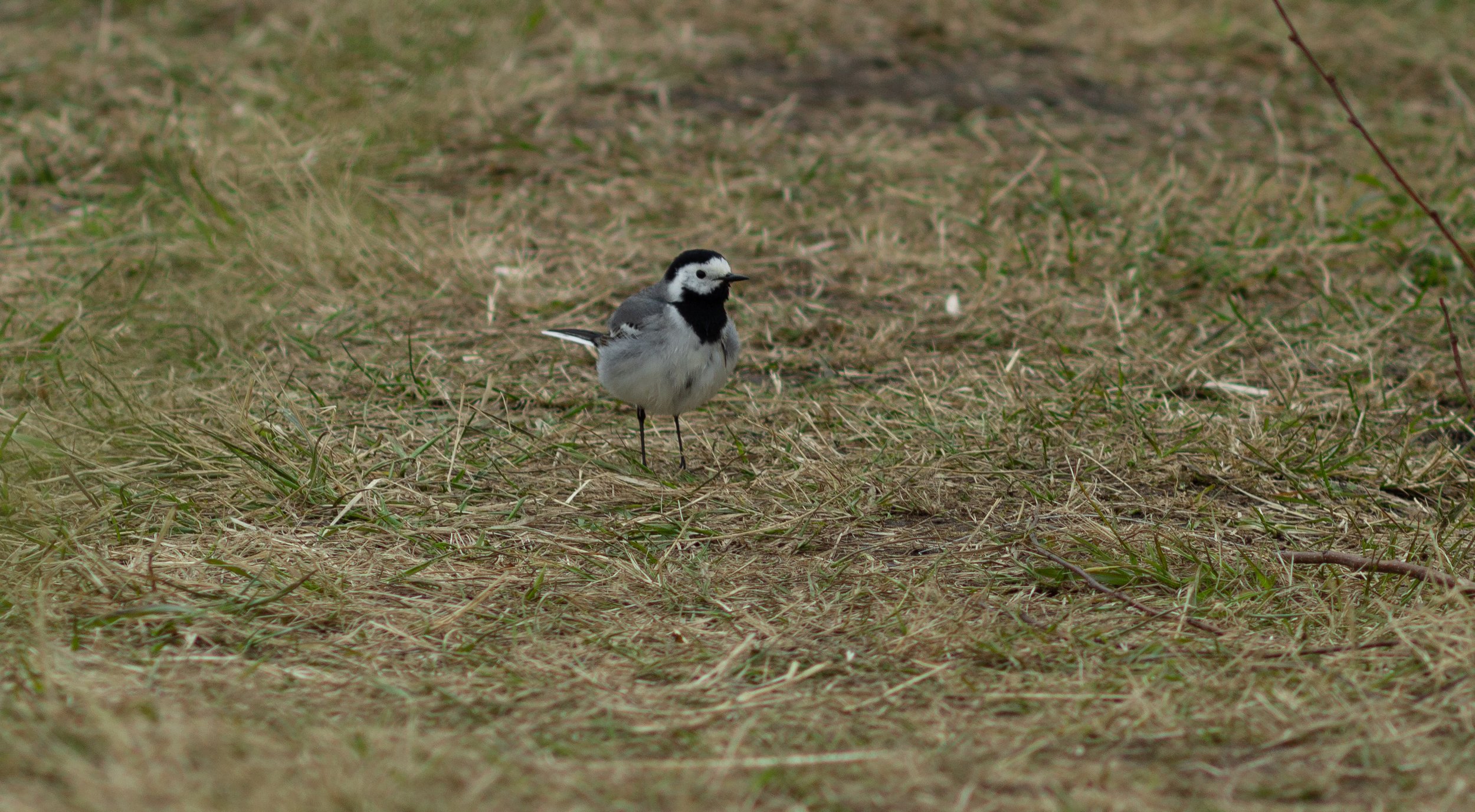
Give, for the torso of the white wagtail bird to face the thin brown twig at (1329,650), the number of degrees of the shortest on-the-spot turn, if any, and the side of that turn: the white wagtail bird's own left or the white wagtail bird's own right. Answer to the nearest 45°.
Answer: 0° — it already faces it

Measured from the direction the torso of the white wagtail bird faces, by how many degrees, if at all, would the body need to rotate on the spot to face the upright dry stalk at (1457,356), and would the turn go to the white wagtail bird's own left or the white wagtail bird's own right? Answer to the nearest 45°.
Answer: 0° — it already faces it

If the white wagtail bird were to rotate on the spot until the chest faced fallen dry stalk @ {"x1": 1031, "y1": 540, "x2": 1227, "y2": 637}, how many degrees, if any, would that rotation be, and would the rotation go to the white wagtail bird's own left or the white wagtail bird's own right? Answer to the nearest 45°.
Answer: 0° — it already faces it

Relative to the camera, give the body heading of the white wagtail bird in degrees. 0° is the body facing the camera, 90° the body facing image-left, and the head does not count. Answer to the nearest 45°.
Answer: approximately 315°
